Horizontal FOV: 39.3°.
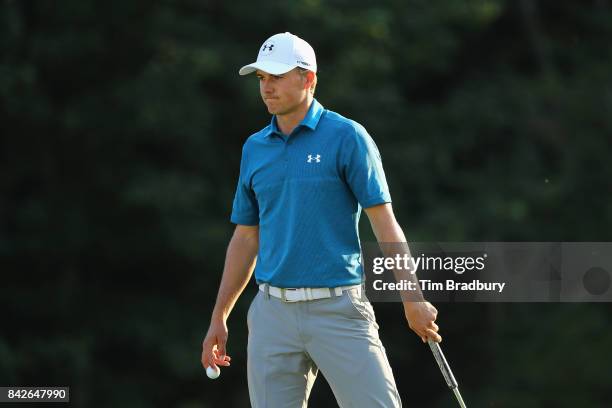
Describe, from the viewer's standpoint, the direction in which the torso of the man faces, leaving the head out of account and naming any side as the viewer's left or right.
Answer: facing the viewer and to the left of the viewer

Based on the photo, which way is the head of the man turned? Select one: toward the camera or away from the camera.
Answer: toward the camera
